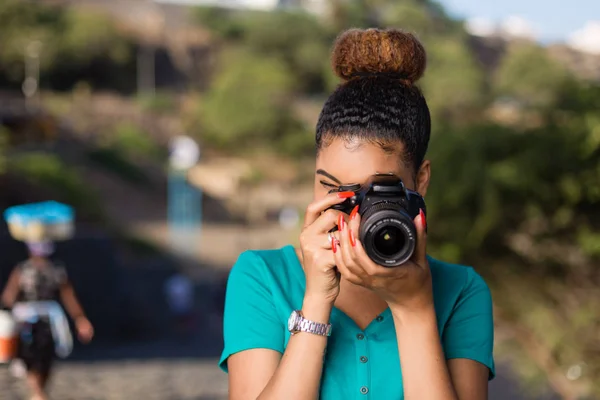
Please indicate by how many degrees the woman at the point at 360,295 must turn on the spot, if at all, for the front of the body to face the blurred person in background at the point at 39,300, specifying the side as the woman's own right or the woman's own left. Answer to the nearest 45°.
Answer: approximately 135° to the woman's own right

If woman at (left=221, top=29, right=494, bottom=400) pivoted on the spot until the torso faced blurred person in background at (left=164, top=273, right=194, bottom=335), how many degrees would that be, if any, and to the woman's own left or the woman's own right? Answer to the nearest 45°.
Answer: approximately 180°

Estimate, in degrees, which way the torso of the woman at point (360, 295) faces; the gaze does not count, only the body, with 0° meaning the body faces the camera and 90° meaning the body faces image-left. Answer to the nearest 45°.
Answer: approximately 0°
